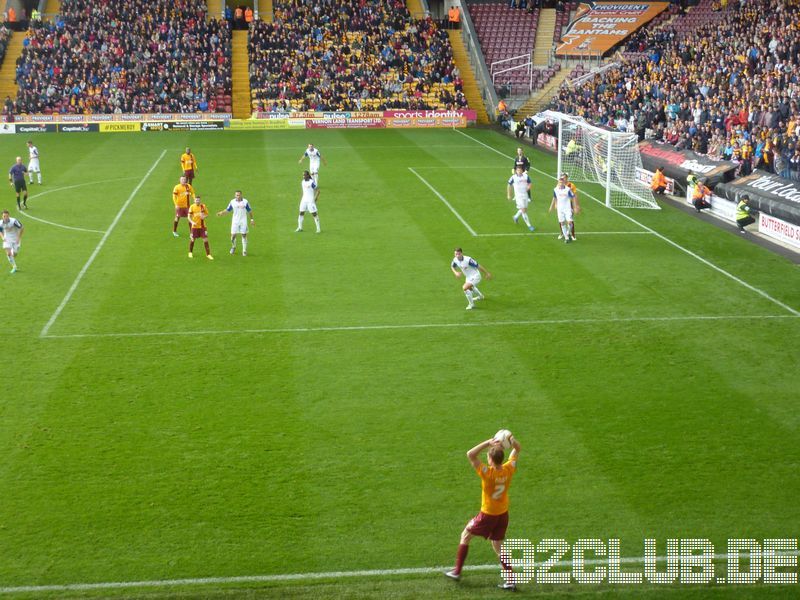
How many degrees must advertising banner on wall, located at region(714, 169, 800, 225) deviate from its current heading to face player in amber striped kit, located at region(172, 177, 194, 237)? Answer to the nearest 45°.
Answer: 0° — it already faces them

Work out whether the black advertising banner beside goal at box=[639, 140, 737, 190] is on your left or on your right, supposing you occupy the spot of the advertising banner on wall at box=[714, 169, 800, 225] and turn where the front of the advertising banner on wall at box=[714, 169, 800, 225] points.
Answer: on your right

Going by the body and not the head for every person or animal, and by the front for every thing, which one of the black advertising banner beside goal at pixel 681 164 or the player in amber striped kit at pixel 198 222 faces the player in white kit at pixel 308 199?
the black advertising banner beside goal

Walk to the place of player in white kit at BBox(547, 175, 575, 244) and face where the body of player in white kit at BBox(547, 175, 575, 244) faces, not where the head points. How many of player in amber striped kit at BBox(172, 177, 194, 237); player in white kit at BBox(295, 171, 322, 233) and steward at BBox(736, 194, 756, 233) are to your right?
2

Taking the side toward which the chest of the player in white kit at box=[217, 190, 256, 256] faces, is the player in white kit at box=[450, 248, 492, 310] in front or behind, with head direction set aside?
in front

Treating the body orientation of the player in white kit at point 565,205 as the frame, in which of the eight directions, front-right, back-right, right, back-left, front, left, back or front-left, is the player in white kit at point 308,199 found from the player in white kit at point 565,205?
right

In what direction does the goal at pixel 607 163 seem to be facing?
to the viewer's left

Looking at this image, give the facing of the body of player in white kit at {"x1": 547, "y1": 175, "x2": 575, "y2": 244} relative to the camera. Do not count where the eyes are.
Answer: toward the camera

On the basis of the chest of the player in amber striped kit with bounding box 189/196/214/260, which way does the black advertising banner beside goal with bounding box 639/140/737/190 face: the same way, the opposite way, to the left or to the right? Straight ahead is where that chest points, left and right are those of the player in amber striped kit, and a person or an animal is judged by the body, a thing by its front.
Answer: to the right

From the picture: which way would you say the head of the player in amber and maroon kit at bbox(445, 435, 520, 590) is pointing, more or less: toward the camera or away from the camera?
away from the camera

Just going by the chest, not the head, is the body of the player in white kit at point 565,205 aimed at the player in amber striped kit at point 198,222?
no

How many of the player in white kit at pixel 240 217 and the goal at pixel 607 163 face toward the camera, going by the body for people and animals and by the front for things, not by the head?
1

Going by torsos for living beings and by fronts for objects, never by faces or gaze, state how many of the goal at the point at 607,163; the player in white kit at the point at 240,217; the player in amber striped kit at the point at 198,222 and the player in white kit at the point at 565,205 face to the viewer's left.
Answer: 1

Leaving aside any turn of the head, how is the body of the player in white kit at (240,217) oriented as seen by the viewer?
toward the camera

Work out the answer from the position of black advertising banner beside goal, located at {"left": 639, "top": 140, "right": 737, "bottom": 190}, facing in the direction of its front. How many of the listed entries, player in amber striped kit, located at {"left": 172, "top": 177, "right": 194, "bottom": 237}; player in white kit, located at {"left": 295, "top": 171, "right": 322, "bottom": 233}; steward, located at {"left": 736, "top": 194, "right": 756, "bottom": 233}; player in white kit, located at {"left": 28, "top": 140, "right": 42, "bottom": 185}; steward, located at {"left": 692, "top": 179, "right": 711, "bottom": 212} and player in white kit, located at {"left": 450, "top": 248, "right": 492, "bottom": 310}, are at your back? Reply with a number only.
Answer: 0

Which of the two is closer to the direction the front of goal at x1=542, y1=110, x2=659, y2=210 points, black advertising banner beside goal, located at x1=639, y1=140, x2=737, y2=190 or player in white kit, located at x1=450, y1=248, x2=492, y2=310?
the player in white kit

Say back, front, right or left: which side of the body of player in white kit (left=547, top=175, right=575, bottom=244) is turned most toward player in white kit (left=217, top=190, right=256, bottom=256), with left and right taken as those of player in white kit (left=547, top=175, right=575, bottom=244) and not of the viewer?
right

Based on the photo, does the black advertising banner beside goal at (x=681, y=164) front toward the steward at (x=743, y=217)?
no

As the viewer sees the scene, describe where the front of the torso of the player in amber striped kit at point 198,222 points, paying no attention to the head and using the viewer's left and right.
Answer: facing the viewer

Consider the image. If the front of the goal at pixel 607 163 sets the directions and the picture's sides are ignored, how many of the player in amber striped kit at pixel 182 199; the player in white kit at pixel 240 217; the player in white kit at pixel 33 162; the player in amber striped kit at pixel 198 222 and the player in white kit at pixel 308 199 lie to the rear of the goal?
0
